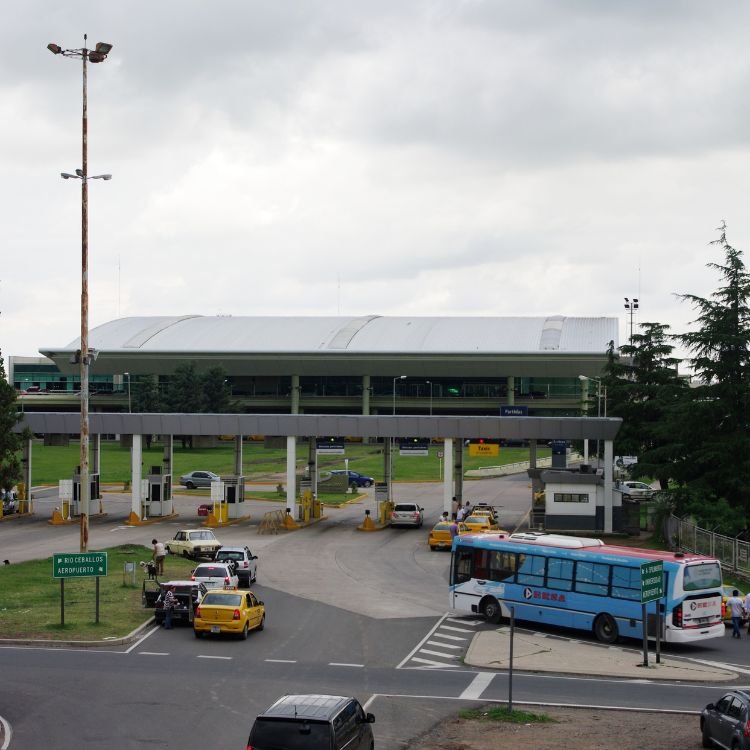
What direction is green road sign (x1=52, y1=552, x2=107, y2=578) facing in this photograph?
toward the camera
